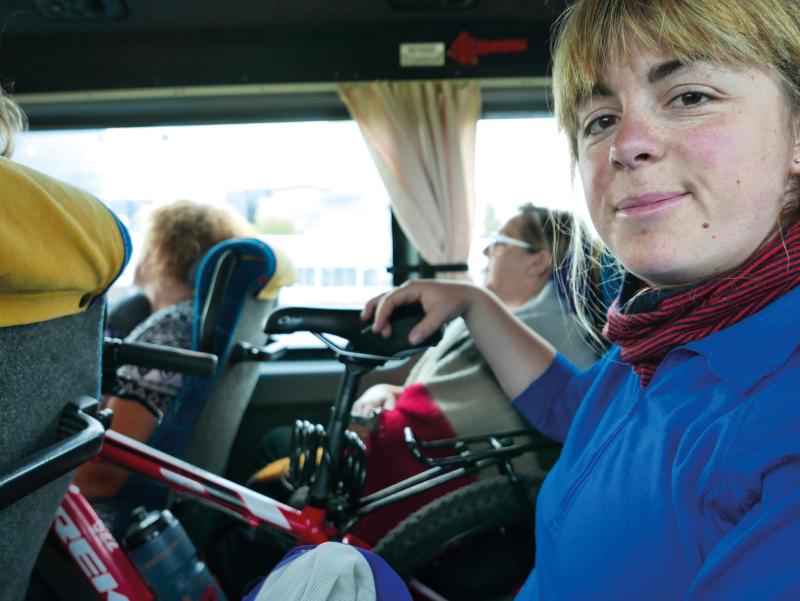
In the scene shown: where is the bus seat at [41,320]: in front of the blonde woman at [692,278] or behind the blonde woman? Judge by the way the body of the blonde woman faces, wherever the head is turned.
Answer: in front

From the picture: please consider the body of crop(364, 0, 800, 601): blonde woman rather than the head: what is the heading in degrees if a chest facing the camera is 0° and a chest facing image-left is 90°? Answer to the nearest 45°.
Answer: approximately 45°

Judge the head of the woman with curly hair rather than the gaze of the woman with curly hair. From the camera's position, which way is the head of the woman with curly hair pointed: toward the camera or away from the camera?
away from the camera

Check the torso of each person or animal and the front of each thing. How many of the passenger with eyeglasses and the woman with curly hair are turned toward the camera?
0

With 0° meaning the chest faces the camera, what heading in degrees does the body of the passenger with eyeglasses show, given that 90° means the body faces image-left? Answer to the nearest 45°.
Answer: approximately 90°

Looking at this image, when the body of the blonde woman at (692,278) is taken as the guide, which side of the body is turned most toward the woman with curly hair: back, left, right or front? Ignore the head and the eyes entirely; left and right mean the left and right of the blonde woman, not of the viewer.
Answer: right

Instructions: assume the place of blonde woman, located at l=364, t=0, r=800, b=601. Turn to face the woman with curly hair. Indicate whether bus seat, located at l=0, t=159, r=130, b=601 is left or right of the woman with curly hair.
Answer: left

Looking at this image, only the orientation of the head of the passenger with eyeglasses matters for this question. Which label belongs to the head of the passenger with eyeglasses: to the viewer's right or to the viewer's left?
to the viewer's left
